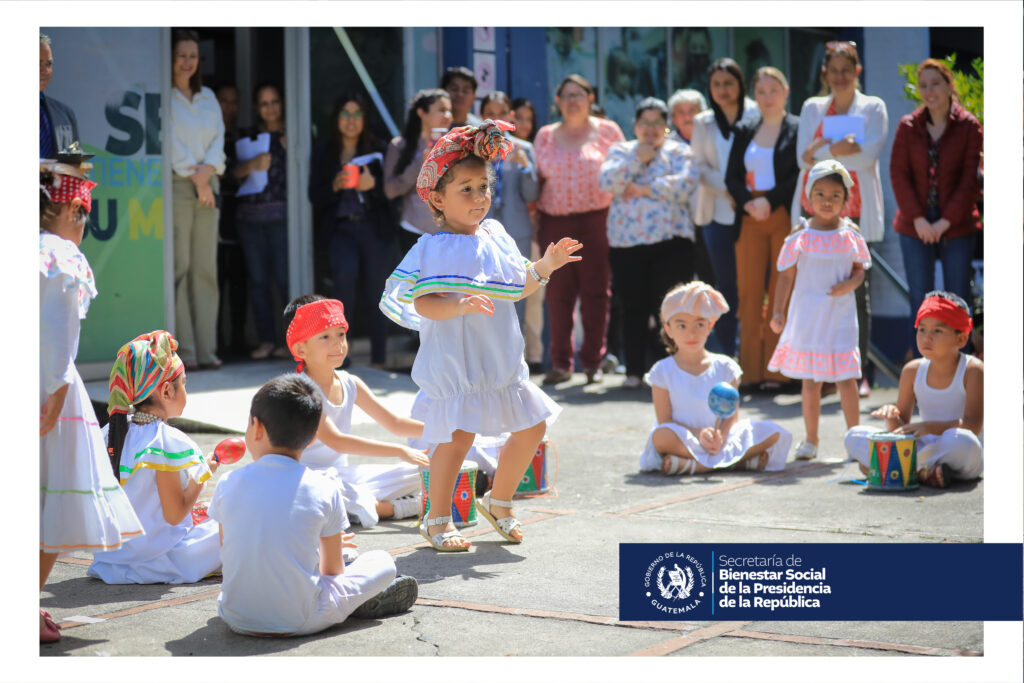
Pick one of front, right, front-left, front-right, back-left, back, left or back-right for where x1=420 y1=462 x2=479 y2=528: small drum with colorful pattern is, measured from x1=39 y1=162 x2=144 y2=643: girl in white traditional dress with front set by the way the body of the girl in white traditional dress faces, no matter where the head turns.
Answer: front-left

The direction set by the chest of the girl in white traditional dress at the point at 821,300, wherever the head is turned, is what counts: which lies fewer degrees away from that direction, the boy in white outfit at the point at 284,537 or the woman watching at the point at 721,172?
the boy in white outfit

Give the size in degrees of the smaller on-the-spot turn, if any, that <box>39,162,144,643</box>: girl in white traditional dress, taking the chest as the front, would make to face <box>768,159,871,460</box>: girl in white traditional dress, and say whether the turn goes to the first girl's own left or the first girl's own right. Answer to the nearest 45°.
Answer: approximately 45° to the first girl's own left

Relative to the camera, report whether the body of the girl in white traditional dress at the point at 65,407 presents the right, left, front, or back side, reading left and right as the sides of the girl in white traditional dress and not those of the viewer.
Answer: right

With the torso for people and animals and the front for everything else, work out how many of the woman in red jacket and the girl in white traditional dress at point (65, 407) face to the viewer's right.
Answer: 1

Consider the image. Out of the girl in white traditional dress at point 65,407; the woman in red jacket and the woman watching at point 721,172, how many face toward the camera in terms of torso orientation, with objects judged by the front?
2

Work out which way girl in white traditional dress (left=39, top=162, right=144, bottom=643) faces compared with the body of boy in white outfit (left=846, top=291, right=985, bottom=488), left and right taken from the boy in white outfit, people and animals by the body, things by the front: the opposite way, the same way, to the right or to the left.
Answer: the opposite way

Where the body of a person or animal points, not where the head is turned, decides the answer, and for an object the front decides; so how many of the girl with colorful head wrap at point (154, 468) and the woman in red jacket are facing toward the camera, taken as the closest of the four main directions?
1

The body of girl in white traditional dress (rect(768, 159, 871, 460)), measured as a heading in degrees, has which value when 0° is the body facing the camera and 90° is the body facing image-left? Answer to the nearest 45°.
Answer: approximately 0°

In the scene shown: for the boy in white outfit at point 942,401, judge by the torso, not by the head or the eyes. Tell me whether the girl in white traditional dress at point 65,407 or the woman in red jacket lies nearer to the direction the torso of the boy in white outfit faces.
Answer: the girl in white traditional dress

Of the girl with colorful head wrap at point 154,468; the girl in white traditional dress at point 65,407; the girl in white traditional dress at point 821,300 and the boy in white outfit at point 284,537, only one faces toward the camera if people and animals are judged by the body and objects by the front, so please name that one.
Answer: the girl in white traditional dress at point 821,300

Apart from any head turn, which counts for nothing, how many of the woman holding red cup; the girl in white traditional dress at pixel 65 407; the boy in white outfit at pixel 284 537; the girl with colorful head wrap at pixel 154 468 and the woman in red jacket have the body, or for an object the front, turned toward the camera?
2
